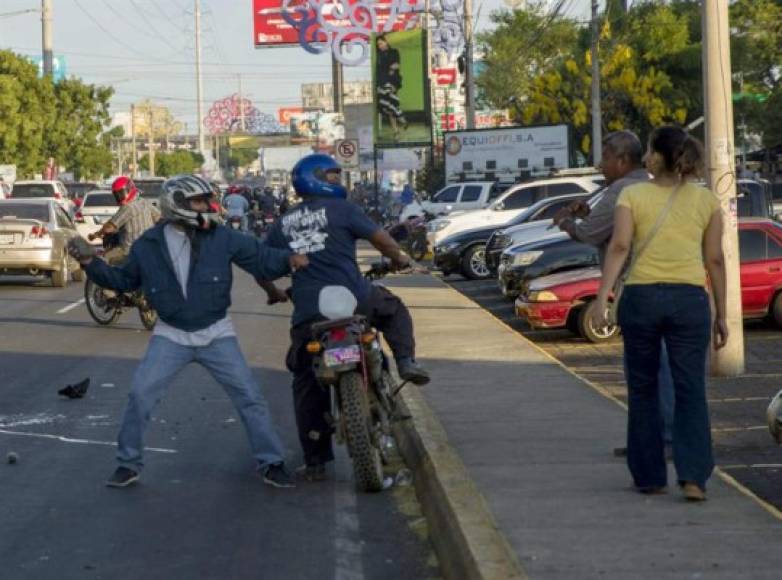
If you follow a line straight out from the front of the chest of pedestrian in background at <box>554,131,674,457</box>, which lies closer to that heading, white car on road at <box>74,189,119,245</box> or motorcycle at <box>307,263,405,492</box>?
the motorcycle

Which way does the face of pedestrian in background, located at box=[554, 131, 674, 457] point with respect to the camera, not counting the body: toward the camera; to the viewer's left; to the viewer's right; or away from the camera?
to the viewer's left

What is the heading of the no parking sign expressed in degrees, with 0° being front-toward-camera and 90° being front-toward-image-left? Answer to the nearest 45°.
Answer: approximately 0°

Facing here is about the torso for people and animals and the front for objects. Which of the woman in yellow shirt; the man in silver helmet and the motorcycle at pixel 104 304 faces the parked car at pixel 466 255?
the woman in yellow shirt

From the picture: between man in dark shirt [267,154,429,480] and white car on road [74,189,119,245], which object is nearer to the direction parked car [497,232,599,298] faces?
the man in dark shirt

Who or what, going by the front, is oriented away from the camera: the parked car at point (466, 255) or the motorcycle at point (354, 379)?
the motorcycle

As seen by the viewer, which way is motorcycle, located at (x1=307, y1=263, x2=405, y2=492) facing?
away from the camera

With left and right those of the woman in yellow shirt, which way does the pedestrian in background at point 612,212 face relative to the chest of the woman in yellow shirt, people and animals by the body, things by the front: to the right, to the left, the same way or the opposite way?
to the left

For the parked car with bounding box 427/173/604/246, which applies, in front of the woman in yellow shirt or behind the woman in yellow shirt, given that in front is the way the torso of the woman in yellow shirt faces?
in front

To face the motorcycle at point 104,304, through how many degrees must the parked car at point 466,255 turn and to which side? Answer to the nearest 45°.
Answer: approximately 45° to its left

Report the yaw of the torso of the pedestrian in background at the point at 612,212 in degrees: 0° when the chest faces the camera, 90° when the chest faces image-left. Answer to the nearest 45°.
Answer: approximately 90°

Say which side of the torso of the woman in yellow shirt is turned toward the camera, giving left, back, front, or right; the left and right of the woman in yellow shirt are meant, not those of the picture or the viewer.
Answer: back

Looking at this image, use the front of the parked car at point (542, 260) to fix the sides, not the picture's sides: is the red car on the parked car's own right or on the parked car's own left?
on the parked car's own left

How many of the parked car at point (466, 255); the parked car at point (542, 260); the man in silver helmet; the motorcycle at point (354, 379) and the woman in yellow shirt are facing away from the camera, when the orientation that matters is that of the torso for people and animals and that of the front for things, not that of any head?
2
